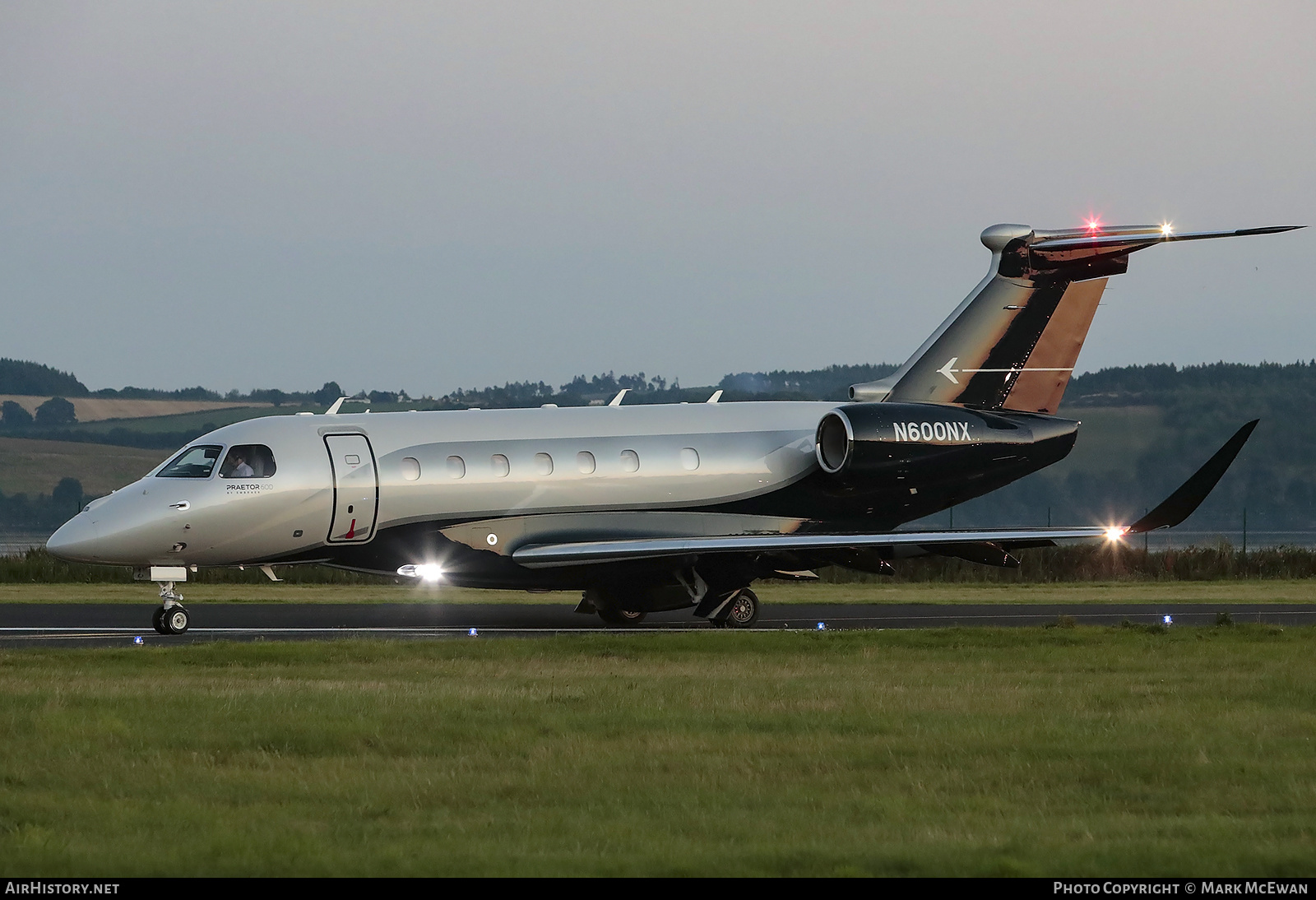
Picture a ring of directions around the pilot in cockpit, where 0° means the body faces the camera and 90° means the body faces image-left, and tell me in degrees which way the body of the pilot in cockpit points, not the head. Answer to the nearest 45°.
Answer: approximately 90°
